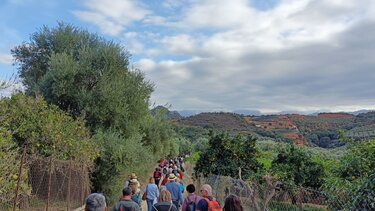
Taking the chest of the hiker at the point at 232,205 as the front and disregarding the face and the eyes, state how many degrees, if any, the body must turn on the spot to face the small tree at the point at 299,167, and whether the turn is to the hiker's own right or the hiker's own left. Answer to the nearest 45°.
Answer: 0° — they already face it

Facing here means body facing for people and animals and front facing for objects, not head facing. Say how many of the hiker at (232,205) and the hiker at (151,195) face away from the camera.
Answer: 2

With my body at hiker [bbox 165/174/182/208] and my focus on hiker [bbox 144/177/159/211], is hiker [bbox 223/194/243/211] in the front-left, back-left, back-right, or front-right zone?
back-left

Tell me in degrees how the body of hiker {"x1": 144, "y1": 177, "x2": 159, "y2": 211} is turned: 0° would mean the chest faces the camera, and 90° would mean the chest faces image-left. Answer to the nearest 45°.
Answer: approximately 180°

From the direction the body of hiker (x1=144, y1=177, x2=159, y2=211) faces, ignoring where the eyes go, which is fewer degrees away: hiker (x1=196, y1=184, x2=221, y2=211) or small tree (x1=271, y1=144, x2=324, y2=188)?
the small tree

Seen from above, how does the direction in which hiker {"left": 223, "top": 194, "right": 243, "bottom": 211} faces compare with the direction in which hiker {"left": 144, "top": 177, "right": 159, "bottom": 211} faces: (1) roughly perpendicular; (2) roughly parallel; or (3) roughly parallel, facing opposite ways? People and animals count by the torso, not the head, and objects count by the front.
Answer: roughly parallel

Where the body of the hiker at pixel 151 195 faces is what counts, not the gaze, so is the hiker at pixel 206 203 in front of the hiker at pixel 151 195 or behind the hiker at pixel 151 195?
behind

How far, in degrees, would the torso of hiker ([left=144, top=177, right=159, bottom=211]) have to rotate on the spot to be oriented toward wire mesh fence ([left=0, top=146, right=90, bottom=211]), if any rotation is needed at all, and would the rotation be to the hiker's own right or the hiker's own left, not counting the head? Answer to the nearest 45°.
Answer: approximately 90° to the hiker's own left

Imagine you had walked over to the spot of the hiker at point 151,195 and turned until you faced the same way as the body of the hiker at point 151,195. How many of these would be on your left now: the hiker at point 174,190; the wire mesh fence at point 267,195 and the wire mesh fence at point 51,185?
1

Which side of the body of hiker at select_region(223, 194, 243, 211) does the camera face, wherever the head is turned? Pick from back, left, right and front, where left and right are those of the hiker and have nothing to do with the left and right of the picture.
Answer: back

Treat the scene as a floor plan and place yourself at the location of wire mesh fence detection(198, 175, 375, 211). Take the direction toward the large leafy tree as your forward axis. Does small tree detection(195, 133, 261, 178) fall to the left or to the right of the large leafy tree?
right

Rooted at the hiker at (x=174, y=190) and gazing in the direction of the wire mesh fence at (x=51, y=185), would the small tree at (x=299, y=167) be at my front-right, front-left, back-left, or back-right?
back-right
